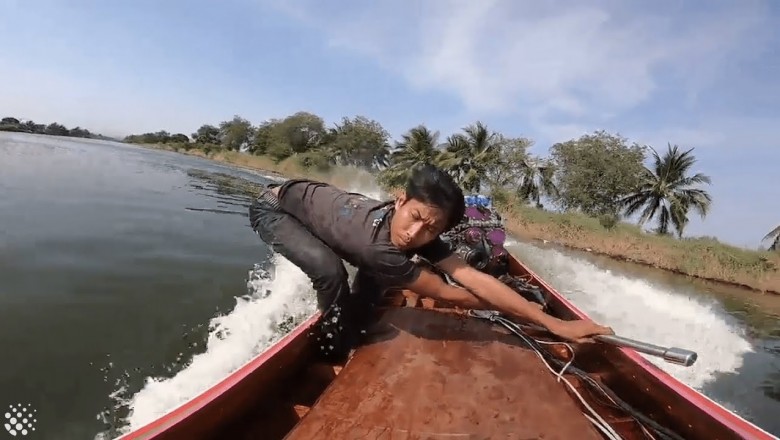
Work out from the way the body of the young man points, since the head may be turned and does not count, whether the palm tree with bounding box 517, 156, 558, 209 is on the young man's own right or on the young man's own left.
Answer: on the young man's own left

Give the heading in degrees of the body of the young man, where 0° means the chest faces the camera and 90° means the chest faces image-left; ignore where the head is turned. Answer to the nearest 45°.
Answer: approximately 315°

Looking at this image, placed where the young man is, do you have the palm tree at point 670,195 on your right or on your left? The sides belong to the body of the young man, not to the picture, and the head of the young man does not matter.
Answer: on your left

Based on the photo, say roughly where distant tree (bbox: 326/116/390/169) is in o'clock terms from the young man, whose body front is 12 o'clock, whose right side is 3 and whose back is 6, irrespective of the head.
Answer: The distant tree is roughly at 7 o'clock from the young man.

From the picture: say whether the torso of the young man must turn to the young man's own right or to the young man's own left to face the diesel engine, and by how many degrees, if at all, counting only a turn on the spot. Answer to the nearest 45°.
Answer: approximately 135° to the young man's own left

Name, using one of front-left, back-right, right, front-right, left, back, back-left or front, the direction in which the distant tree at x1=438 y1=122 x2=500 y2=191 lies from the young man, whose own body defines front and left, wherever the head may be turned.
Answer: back-left
